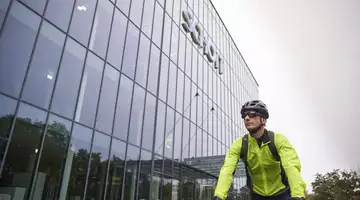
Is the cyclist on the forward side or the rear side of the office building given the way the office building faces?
on the forward side

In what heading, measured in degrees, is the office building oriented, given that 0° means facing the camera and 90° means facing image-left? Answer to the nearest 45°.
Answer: approximately 315°
